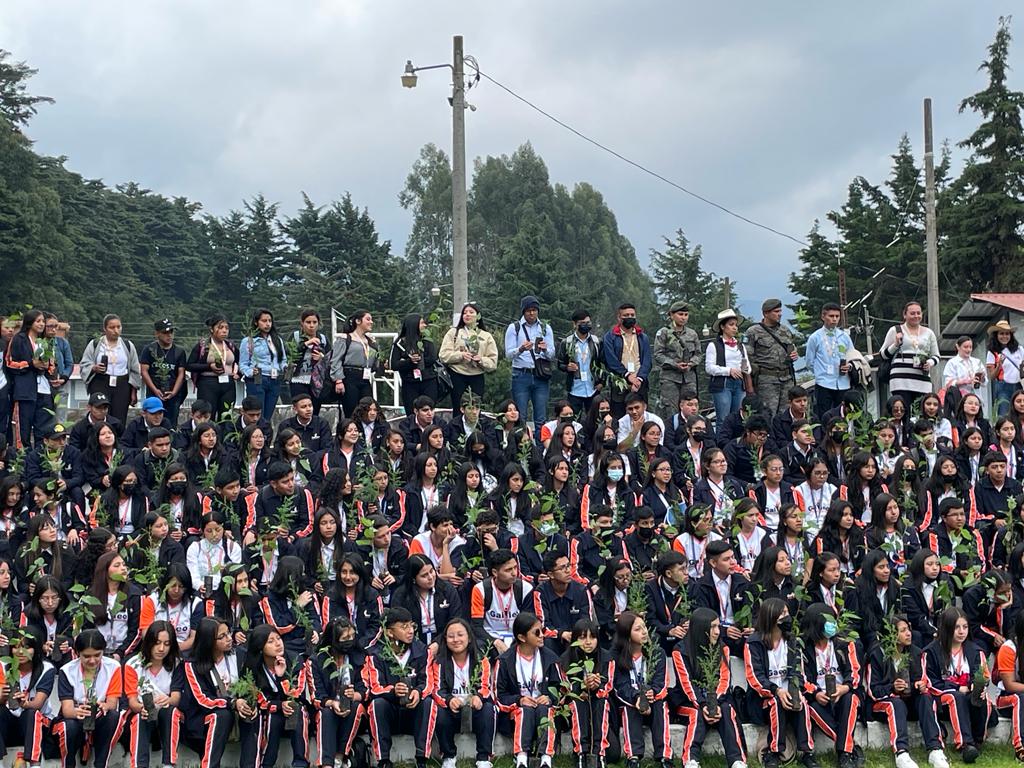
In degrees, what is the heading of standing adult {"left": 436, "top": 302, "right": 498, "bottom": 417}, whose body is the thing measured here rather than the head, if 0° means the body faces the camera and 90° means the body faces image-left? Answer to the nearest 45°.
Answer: approximately 0°

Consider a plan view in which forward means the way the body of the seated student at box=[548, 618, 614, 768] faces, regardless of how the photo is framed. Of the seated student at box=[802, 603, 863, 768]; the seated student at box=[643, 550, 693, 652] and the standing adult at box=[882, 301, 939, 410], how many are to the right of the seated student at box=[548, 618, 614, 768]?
0

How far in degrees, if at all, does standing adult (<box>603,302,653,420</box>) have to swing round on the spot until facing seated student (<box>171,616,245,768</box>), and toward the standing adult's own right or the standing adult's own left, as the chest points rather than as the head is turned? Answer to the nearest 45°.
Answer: approximately 45° to the standing adult's own right

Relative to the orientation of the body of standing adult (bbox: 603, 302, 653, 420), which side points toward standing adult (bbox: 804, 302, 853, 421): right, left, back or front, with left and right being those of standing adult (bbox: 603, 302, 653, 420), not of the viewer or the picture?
left

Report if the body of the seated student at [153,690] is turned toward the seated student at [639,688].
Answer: no

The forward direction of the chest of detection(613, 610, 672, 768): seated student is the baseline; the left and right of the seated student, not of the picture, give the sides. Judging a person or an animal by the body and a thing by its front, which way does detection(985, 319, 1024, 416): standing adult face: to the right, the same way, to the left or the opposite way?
the same way

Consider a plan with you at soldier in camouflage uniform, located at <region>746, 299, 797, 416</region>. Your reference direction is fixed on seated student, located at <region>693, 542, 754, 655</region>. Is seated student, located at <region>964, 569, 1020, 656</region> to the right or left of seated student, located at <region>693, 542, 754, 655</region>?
left

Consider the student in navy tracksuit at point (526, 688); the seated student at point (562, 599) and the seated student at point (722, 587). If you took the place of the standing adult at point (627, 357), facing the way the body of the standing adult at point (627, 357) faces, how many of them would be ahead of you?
3

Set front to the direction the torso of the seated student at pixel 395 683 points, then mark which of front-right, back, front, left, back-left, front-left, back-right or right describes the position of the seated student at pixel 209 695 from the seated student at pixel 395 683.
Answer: right

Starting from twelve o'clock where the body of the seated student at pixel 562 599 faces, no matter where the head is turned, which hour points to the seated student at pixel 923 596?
the seated student at pixel 923 596 is roughly at 9 o'clock from the seated student at pixel 562 599.

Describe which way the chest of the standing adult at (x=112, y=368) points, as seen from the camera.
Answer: toward the camera

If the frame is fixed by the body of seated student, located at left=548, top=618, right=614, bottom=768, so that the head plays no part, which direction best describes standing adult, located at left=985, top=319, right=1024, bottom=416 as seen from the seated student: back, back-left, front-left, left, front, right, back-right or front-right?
back-left

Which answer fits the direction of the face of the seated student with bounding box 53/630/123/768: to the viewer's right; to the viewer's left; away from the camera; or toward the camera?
toward the camera

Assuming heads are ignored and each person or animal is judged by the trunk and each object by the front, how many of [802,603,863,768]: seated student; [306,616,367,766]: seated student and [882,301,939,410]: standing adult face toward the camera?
3

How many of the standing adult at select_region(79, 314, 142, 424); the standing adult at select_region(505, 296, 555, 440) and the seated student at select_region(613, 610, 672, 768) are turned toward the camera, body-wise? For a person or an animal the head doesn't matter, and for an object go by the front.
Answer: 3

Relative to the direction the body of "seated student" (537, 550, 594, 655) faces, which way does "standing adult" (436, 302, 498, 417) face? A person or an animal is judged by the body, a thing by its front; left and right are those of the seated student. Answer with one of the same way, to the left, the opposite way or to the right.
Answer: the same way

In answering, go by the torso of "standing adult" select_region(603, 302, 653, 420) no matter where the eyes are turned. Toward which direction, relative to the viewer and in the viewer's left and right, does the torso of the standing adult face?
facing the viewer

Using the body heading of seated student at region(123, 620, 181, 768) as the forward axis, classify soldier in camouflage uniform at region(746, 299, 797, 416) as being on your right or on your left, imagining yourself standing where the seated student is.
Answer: on your left

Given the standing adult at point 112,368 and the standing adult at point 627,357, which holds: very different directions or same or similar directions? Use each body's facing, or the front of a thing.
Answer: same or similar directions

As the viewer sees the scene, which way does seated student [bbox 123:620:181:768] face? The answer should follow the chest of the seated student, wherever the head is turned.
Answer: toward the camera

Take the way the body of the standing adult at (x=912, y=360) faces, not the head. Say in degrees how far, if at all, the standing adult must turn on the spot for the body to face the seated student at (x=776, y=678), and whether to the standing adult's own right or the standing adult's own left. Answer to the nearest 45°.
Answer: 0° — they already face them
